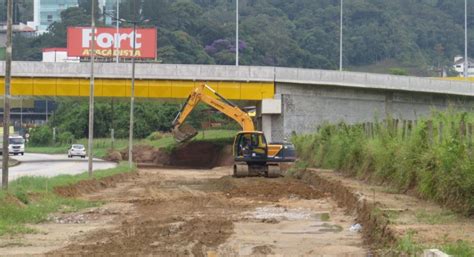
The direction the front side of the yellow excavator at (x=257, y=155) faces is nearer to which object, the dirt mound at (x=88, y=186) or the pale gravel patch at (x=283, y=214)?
the dirt mound

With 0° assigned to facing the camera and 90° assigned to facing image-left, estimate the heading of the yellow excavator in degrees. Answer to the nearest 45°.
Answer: approximately 90°

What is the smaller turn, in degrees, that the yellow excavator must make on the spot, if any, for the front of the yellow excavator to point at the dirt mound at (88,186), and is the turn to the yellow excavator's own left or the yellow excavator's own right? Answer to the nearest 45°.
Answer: approximately 45° to the yellow excavator's own left

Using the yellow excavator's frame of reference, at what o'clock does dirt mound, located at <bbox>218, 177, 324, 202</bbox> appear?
The dirt mound is roughly at 9 o'clock from the yellow excavator.

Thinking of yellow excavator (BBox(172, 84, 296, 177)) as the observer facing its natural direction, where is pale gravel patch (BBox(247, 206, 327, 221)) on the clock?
The pale gravel patch is roughly at 9 o'clock from the yellow excavator.

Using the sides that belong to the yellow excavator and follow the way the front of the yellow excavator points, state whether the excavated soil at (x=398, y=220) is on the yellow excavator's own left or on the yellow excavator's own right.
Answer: on the yellow excavator's own left
